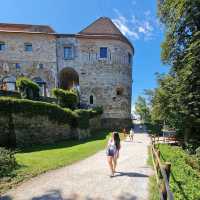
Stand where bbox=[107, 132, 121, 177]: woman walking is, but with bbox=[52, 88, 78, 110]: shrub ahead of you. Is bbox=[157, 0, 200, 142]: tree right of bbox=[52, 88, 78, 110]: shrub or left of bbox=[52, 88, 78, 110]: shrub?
right

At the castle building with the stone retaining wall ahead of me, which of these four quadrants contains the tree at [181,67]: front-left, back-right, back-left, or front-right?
front-left

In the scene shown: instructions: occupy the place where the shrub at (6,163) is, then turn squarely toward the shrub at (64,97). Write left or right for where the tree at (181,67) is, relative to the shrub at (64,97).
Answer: right

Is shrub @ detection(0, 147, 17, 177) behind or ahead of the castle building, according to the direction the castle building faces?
ahead

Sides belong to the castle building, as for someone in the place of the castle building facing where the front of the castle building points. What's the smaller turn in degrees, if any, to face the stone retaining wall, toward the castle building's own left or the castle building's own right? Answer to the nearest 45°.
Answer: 0° — it already faces it

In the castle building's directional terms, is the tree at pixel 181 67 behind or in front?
in front

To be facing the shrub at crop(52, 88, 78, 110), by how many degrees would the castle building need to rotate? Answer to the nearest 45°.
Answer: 0° — it already faces it

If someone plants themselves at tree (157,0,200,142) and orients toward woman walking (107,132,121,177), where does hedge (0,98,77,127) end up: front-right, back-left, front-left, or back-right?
front-right

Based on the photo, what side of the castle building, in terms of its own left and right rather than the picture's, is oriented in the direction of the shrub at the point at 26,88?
front

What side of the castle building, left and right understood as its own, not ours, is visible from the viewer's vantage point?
front

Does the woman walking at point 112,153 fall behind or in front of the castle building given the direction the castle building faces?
in front
